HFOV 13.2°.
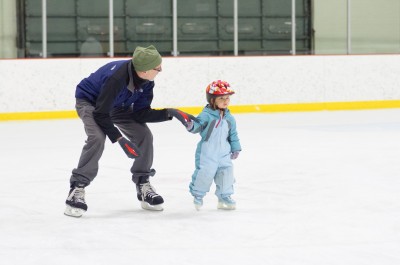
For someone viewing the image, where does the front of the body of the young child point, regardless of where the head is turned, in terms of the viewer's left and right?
facing the viewer and to the right of the viewer

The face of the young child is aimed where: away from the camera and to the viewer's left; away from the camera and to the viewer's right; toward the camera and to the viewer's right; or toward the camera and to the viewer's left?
toward the camera and to the viewer's right

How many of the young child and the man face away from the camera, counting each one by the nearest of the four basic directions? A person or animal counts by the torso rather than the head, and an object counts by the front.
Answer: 0

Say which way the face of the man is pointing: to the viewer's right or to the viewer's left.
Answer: to the viewer's right
